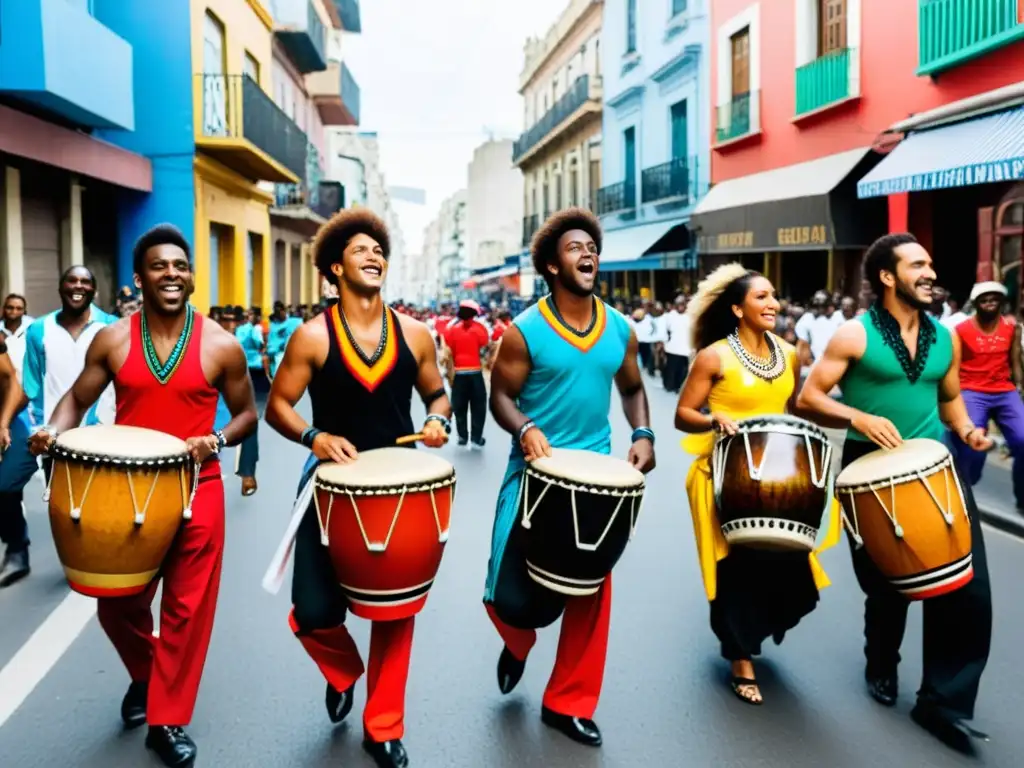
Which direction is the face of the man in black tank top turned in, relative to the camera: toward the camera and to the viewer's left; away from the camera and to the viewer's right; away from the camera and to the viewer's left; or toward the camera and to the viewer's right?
toward the camera and to the viewer's right

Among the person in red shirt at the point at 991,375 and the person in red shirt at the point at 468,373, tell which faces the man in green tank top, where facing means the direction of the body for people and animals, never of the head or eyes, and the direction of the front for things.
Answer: the person in red shirt at the point at 991,375

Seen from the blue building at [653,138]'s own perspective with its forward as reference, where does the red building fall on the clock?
The red building is roughly at 10 o'clock from the blue building.

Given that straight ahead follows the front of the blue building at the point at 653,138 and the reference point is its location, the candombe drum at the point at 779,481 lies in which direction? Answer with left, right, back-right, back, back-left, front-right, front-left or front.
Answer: front-left

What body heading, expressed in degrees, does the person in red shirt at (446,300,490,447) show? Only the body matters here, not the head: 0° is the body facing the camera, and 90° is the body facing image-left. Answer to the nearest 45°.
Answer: approximately 180°

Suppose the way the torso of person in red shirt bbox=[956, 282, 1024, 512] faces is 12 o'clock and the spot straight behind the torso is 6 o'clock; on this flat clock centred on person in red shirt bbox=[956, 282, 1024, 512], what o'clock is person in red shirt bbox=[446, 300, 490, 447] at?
person in red shirt bbox=[446, 300, 490, 447] is roughly at 4 o'clock from person in red shirt bbox=[956, 282, 1024, 512].

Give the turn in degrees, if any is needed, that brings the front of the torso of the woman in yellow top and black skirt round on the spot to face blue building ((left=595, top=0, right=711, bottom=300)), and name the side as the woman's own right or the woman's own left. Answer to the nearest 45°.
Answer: approximately 135° to the woman's own left

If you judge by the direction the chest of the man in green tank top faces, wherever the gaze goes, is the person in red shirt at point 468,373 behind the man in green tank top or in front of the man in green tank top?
behind

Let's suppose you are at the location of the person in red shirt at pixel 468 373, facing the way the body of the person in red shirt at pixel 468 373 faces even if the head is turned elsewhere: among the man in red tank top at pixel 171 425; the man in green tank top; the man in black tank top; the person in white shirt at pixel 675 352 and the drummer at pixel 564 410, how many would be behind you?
4

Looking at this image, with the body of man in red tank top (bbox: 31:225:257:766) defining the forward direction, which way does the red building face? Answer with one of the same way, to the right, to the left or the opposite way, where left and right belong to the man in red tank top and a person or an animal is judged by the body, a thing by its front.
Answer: to the right

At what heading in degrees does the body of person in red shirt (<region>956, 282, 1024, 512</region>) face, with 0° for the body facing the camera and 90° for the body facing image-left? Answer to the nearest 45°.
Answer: approximately 0°

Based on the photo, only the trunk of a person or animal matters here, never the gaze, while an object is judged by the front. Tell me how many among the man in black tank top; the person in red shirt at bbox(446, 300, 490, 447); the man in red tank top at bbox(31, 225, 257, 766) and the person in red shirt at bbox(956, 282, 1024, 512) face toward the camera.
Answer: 3

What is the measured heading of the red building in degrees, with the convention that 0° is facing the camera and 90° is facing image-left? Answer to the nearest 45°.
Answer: approximately 45°
